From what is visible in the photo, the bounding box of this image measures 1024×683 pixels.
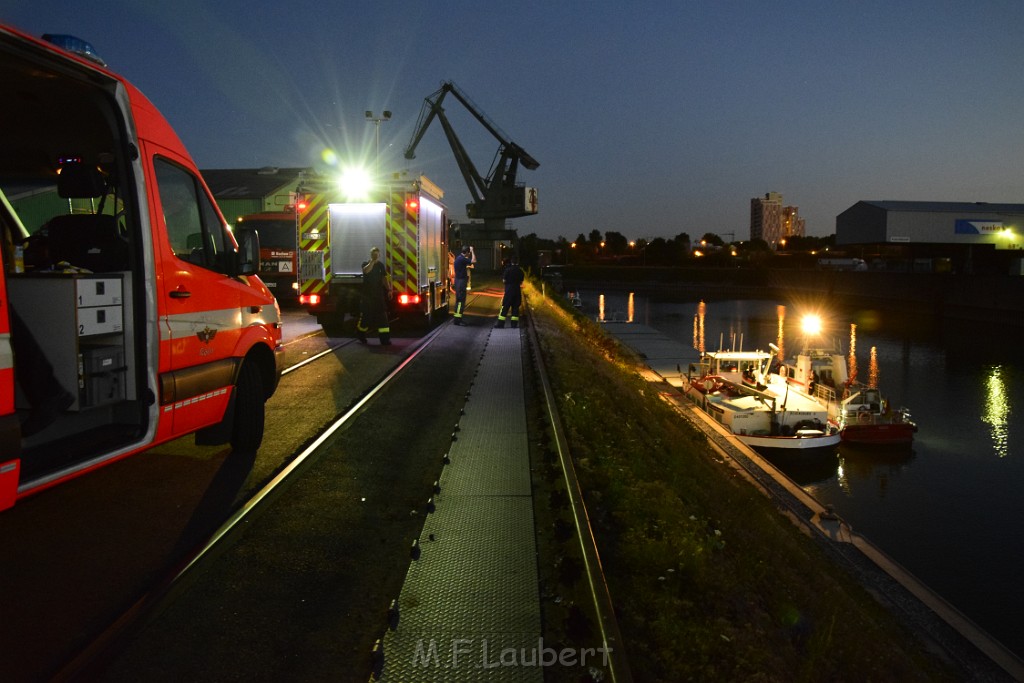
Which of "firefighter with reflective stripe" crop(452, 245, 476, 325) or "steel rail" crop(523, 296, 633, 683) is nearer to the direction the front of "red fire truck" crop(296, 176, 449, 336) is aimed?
the firefighter with reflective stripe

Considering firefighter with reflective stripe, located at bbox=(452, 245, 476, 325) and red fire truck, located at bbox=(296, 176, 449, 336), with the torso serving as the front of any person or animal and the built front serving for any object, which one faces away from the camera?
the red fire truck

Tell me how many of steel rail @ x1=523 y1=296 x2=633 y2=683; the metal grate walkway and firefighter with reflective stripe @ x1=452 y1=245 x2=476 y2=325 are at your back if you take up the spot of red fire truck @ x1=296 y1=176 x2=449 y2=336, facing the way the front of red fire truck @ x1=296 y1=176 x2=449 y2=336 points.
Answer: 2

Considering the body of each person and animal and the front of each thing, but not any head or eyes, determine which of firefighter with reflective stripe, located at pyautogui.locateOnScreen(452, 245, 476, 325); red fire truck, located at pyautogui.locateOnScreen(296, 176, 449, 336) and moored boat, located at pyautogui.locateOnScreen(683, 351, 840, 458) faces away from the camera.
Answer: the red fire truck

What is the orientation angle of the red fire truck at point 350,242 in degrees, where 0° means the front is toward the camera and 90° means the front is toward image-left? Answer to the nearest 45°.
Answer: approximately 180°

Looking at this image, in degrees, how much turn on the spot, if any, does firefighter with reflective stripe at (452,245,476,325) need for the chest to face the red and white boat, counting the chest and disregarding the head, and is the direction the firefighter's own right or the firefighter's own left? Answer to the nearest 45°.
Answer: approximately 45° to the firefighter's own left
